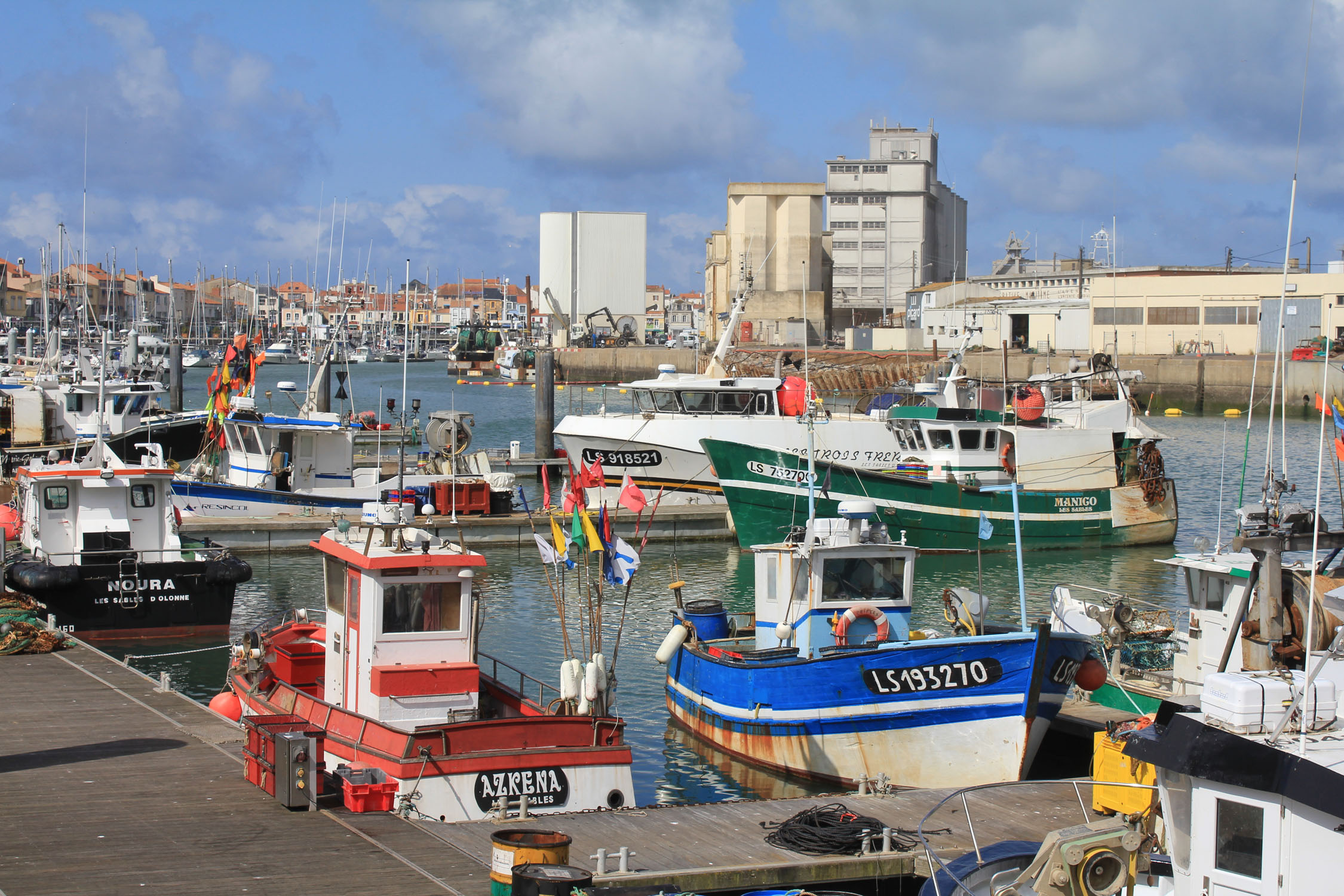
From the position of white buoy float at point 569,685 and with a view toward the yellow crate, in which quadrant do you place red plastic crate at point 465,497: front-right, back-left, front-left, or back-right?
back-left

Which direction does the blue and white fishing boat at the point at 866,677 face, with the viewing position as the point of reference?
facing the viewer and to the right of the viewer

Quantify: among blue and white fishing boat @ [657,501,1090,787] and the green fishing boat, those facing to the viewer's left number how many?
1

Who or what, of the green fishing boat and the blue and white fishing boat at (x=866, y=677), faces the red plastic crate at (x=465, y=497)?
the green fishing boat

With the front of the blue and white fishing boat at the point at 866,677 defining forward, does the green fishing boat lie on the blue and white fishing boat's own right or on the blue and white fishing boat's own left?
on the blue and white fishing boat's own left

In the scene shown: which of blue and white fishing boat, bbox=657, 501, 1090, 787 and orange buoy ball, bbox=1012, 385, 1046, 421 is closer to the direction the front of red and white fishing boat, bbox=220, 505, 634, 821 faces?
the orange buoy ball

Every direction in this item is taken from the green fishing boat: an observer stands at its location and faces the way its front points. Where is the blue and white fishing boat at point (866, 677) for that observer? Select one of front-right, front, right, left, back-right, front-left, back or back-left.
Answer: left

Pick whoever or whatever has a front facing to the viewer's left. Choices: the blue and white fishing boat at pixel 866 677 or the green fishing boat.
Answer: the green fishing boat

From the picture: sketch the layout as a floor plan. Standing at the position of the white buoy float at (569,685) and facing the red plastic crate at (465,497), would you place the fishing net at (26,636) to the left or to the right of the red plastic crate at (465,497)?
left

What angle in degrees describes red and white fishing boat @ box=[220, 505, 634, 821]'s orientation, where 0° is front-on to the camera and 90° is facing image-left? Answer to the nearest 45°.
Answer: approximately 135°

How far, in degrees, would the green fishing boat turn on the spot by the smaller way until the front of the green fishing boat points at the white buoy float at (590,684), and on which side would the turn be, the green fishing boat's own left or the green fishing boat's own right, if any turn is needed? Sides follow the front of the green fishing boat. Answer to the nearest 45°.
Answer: approximately 90° to the green fishing boat's own left

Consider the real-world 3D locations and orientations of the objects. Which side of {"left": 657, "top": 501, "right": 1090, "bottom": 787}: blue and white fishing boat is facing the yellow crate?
front

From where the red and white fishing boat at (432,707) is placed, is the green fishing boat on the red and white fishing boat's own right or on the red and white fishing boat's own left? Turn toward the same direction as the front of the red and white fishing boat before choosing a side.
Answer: on the red and white fishing boat's own right

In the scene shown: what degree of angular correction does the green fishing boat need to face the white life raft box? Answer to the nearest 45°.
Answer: approximately 90° to its left

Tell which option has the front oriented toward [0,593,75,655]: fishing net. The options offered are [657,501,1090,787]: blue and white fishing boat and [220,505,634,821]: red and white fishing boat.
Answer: the red and white fishing boat

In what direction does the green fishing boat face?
to the viewer's left

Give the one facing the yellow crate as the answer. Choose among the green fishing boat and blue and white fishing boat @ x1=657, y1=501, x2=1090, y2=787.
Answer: the blue and white fishing boat
